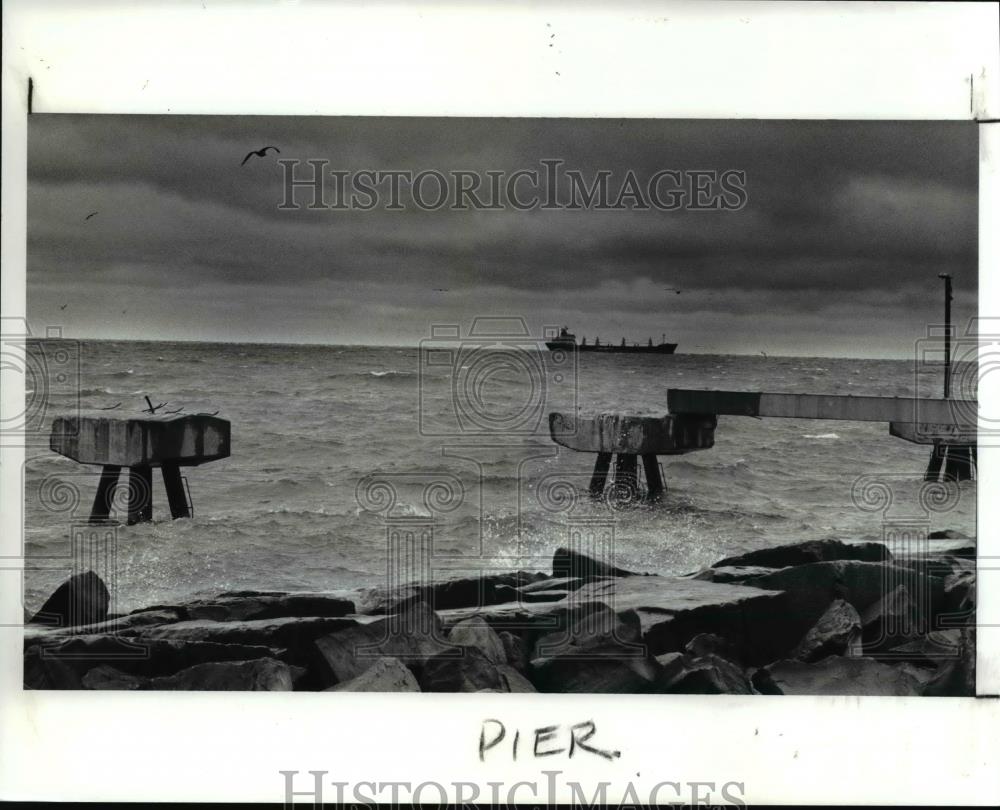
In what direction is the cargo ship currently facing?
to the viewer's right
